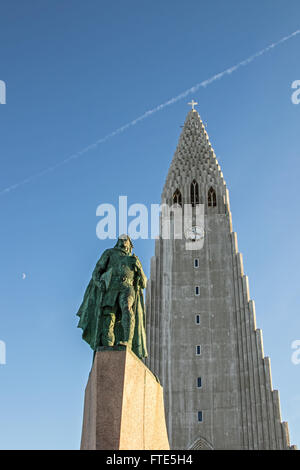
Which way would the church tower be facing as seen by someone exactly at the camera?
facing the viewer

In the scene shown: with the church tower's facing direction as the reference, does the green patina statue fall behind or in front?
in front

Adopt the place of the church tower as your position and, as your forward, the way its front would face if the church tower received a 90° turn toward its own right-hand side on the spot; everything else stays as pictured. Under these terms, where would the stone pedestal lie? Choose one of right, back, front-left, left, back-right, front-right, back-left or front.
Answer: left
